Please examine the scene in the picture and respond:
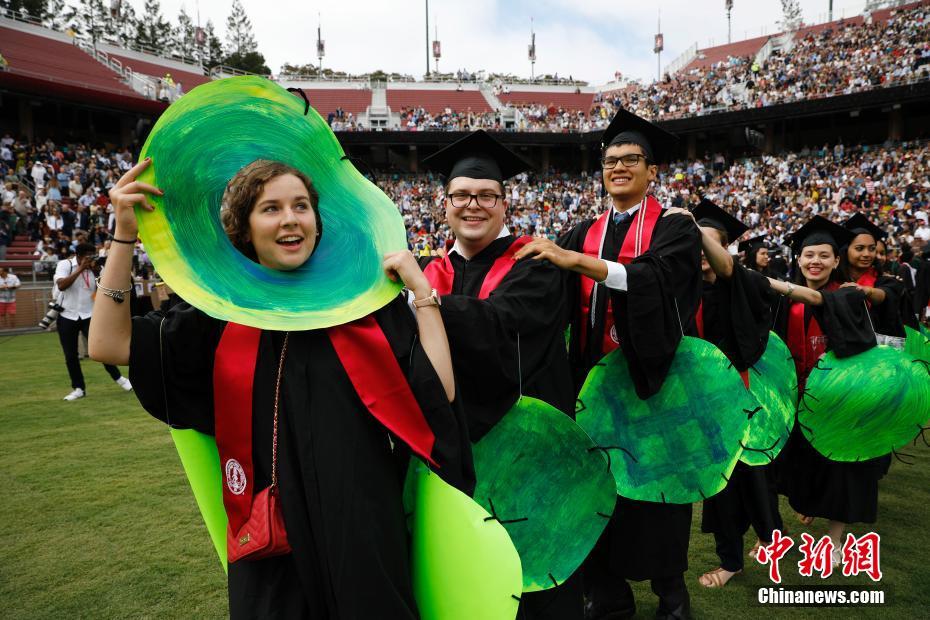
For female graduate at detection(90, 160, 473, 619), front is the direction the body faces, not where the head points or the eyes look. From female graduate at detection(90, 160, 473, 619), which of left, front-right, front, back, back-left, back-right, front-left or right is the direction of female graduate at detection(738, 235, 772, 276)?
back-left

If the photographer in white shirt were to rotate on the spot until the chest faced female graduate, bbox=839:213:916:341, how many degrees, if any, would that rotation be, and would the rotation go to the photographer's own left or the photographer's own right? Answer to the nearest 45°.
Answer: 0° — they already face them

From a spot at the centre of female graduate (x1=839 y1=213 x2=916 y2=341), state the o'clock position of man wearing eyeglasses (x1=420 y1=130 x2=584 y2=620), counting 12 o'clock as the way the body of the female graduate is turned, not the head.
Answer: The man wearing eyeglasses is roughly at 11 o'clock from the female graduate.

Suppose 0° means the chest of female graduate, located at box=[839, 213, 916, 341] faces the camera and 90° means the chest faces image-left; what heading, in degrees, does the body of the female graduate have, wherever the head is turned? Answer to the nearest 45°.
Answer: approximately 45°

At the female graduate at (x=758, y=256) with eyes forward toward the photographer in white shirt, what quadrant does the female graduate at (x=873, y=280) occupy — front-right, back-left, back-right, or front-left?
back-left
